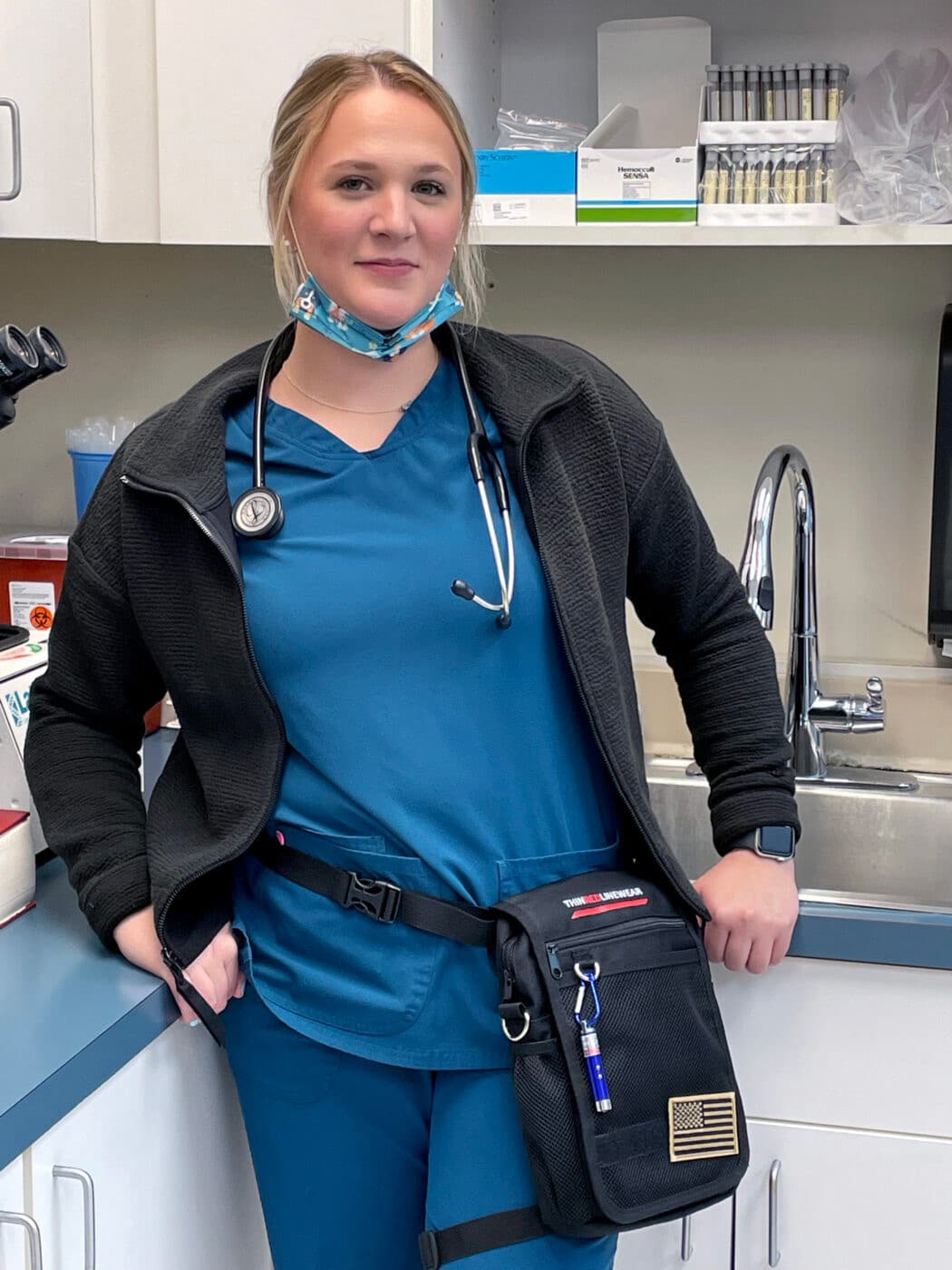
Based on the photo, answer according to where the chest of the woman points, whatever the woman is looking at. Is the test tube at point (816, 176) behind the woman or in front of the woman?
behind

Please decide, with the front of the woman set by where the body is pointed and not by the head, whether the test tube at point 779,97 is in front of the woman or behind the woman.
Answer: behind

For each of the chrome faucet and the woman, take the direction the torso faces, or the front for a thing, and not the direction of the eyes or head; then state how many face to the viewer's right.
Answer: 0

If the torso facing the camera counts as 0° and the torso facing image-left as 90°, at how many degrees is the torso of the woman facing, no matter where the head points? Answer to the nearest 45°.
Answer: approximately 0°

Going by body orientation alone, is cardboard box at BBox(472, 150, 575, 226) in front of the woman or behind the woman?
behind

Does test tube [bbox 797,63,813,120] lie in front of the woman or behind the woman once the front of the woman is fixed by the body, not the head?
behind
